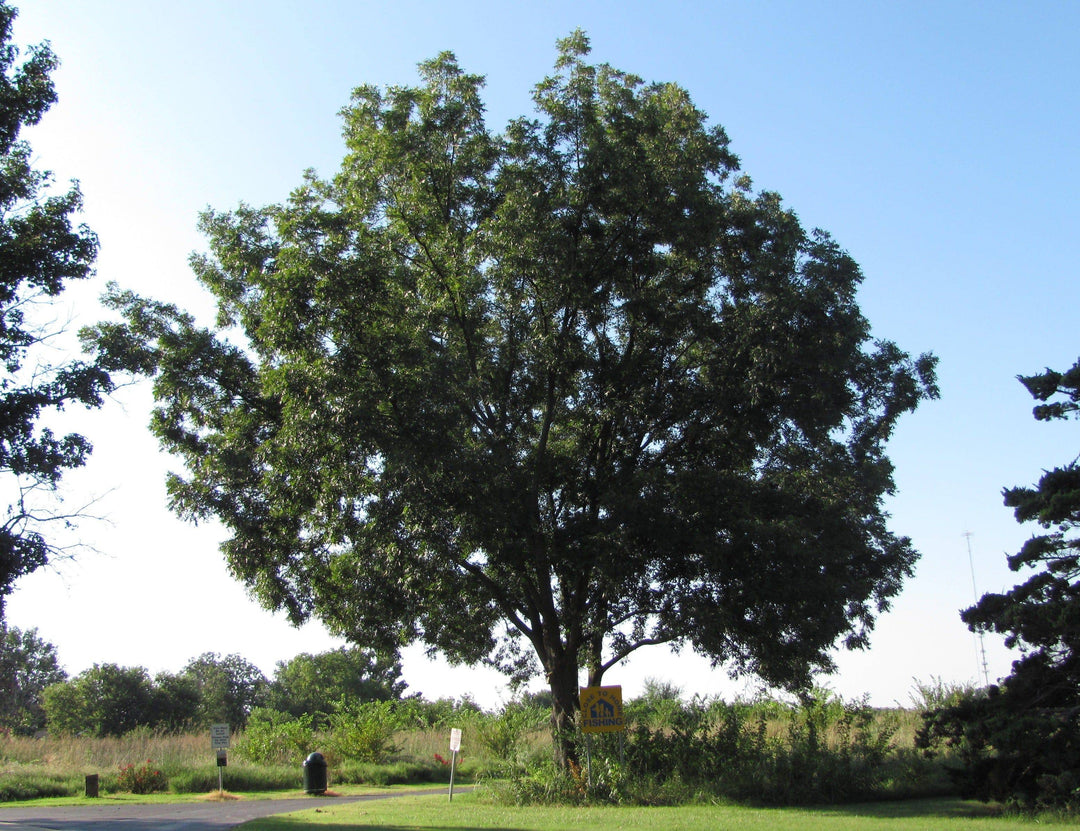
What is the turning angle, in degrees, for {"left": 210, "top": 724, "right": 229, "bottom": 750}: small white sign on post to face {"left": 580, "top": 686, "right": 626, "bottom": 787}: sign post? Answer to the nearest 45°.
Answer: approximately 45° to its left

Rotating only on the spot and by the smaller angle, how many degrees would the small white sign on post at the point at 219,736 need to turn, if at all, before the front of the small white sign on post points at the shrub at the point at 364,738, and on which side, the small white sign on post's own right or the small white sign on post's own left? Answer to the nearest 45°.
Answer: approximately 135° to the small white sign on post's own left

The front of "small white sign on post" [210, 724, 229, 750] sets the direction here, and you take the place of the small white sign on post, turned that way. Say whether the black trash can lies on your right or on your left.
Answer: on your left

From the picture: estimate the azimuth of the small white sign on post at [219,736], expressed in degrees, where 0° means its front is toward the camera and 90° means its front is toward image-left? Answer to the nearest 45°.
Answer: approximately 0°

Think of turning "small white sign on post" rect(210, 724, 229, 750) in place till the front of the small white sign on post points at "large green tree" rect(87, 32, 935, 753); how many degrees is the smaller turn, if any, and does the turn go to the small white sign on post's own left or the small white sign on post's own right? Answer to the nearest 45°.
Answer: approximately 45° to the small white sign on post's own left
